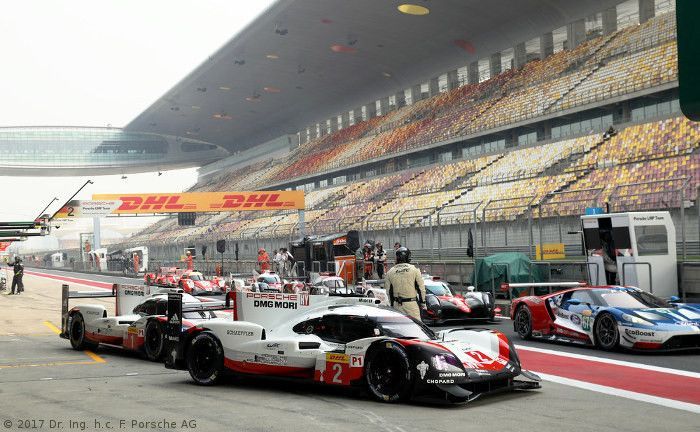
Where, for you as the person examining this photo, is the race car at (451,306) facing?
facing the viewer and to the right of the viewer

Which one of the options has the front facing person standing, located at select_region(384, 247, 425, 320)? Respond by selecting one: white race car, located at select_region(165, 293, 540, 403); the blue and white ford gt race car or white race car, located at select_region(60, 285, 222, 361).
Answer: white race car, located at select_region(60, 285, 222, 361)

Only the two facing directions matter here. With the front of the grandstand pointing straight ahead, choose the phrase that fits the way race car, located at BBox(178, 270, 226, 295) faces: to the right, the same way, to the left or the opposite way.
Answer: to the left

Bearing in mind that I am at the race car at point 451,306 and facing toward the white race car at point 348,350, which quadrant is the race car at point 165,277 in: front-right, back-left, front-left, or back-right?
back-right

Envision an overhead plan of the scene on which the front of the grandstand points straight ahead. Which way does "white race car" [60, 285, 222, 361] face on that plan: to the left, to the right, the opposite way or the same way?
to the left

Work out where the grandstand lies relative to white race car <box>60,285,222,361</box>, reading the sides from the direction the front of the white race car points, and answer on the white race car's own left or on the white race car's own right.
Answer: on the white race car's own left

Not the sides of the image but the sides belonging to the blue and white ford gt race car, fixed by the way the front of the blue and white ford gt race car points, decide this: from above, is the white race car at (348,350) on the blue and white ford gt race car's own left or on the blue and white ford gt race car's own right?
on the blue and white ford gt race car's own right
